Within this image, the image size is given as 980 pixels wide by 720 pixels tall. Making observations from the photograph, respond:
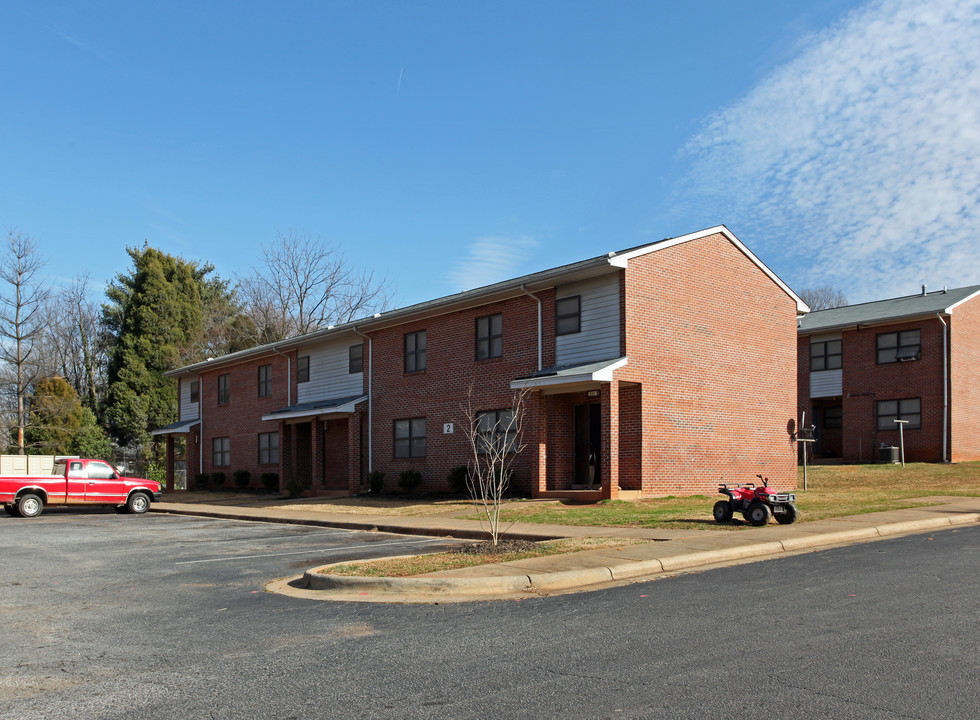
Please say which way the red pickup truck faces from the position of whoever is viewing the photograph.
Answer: facing to the right of the viewer

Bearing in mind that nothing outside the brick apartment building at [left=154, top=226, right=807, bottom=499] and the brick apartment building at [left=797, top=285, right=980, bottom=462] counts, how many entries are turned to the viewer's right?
0

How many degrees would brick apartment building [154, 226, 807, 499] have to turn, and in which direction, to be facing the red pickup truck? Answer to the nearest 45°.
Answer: approximately 45° to its right

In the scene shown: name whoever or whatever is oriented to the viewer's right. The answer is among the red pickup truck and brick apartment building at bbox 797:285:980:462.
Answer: the red pickup truck

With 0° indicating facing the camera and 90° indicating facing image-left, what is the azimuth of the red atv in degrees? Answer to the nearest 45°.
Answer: approximately 315°

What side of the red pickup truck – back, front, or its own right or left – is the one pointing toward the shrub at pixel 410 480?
front

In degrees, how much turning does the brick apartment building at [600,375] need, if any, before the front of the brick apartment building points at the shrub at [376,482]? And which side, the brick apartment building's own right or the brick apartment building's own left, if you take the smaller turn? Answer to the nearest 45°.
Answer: approximately 90° to the brick apartment building's own right
